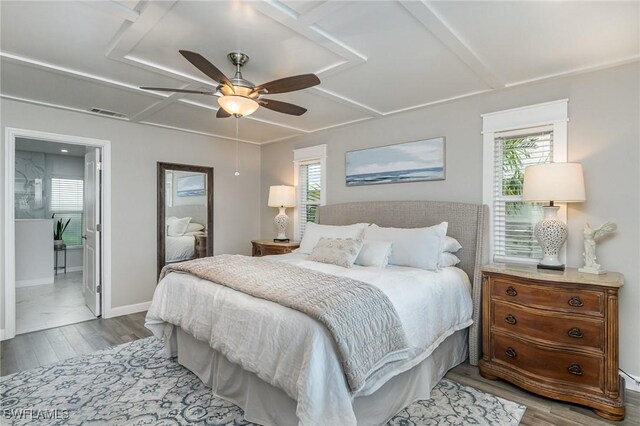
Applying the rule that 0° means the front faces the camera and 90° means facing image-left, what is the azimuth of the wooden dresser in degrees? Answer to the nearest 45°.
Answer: approximately 45°

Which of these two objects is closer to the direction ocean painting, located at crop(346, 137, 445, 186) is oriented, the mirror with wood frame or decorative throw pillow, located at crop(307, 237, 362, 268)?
the decorative throw pillow

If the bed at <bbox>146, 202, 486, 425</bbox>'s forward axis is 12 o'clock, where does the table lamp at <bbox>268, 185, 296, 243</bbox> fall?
The table lamp is roughly at 4 o'clock from the bed.

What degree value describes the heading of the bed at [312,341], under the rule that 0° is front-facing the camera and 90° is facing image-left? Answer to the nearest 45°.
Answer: approximately 45°

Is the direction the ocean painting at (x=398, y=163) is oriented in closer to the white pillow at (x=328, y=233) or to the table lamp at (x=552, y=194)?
the white pillow

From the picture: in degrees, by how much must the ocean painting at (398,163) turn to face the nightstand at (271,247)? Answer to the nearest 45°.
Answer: approximately 45° to its right

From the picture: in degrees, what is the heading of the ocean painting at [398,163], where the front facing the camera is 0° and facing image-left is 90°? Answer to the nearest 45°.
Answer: approximately 45°

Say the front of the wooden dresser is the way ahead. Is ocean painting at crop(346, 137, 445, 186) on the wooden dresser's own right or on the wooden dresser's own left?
on the wooden dresser's own right

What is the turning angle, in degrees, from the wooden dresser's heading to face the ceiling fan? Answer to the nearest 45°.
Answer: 0° — it already faces it
